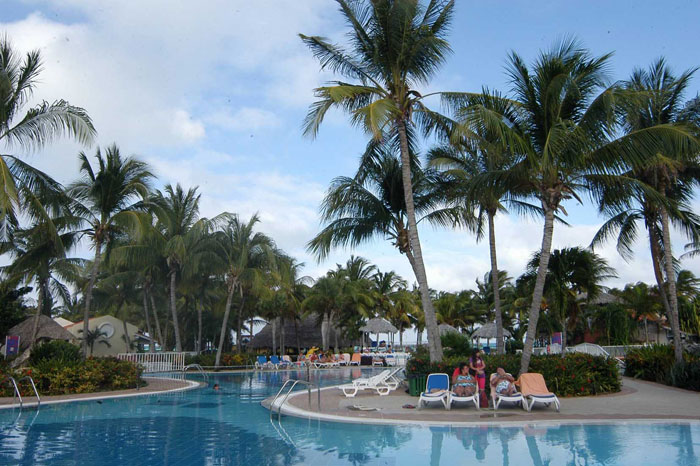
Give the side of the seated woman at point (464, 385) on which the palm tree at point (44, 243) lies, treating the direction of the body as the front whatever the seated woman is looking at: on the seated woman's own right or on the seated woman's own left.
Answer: on the seated woman's own right

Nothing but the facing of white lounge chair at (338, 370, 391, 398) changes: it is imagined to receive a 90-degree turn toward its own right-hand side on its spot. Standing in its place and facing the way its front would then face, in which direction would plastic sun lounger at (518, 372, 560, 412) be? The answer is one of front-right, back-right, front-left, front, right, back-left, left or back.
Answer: back-right

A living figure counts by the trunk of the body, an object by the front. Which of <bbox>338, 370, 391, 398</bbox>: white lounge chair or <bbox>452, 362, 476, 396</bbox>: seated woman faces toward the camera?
the seated woman

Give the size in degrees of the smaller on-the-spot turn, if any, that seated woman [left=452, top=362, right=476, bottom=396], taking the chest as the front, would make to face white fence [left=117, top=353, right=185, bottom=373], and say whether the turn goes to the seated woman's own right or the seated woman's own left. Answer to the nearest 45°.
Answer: approximately 135° to the seated woman's own right

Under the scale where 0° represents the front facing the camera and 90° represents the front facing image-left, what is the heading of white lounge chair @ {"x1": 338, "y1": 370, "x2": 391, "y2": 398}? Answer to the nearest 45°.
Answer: approximately 90°

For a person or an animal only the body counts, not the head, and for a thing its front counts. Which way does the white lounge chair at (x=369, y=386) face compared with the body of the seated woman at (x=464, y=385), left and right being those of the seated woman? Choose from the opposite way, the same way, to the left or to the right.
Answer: to the right

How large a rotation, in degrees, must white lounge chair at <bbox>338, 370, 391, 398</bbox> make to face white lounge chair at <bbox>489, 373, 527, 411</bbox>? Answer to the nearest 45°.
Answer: approximately 135° to its left

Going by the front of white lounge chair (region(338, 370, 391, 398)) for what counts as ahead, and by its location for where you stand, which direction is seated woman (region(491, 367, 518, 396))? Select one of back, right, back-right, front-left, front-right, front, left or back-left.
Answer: back-left

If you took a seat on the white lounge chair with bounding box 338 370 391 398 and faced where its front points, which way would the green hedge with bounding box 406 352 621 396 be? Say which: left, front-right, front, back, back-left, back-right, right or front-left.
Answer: back

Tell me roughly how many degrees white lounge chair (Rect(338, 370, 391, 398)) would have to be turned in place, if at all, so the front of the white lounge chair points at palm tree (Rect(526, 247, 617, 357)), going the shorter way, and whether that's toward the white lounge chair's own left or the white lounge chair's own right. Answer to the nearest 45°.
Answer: approximately 135° to the white lounge chair's own right

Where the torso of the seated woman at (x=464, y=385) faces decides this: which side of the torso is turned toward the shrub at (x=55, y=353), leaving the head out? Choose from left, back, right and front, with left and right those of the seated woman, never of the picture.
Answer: right

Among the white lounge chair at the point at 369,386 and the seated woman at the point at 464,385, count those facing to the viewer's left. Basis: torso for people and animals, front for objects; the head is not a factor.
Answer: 1

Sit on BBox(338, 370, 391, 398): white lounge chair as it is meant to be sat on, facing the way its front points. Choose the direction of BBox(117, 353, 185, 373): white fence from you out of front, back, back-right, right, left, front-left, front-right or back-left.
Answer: front-right

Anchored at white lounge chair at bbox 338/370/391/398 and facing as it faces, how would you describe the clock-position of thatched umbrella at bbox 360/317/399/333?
The thatched umbrella is roughly at 3 o'clock from the white lounge chair.

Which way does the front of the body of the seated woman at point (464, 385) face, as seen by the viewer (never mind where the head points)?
toward the camera

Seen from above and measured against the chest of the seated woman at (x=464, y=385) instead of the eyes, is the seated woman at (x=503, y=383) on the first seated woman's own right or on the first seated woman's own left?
on the first seated woman's own left
